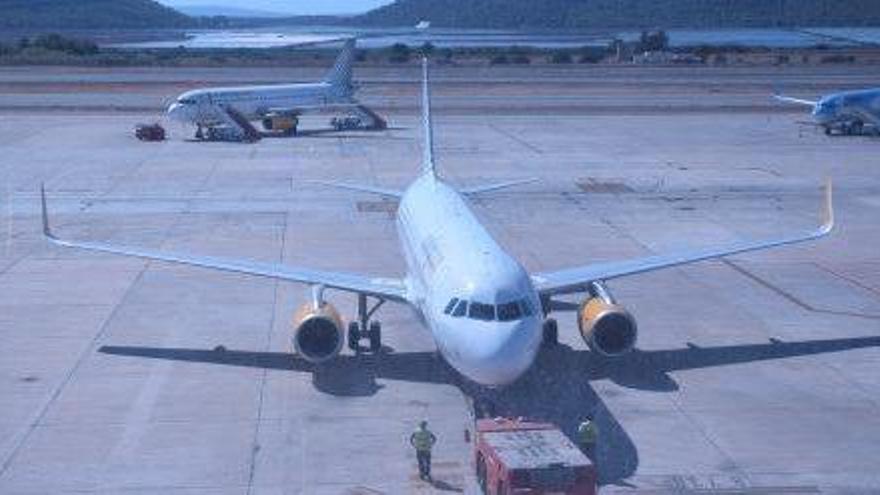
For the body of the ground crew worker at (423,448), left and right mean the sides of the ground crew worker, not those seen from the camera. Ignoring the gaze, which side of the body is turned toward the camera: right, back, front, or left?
back

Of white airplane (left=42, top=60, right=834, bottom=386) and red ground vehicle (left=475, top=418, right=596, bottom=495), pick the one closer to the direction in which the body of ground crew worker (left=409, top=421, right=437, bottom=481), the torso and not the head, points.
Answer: the white airplane

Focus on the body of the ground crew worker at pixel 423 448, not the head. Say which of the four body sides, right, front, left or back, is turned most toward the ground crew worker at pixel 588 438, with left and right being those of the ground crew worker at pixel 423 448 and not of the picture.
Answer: right

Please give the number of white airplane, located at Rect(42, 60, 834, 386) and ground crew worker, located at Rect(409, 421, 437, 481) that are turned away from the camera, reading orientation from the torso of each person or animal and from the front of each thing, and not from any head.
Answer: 1

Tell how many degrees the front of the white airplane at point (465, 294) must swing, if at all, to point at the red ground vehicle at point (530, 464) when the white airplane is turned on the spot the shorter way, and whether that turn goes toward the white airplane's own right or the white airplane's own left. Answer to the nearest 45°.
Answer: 0° — it already faces it

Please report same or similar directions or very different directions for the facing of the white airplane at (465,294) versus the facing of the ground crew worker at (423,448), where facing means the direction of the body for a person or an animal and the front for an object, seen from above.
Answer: very different directions

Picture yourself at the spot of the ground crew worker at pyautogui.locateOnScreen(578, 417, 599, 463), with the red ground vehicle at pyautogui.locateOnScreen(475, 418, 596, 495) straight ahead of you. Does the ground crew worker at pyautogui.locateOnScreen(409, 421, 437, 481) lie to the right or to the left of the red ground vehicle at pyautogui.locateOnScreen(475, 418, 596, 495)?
right

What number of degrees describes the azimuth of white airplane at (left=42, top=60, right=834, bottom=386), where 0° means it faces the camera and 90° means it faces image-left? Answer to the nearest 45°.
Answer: approximately 0°

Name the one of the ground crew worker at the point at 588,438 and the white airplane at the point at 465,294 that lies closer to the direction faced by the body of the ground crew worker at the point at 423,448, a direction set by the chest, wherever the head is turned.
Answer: the white airplane

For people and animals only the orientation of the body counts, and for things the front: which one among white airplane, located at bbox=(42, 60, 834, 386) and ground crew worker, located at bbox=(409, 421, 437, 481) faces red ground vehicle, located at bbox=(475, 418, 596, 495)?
the white airplane

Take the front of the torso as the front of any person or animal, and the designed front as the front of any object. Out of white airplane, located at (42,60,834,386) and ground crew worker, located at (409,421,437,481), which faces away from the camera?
the ground crew worker
